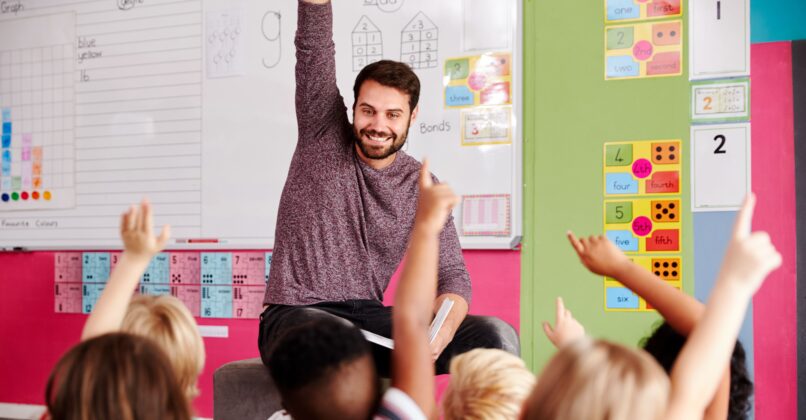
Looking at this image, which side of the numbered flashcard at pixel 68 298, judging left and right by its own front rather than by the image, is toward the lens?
front

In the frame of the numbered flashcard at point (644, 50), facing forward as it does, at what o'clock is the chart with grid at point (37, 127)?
The chart with grid is roughly at 3 o'clock from the numbered flashcard.

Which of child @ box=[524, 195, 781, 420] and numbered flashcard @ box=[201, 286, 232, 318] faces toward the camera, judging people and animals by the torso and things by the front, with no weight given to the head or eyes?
the numbered flashcard

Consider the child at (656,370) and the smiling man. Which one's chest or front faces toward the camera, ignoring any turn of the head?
the smiling man

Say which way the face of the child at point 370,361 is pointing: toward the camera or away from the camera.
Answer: away from the camera

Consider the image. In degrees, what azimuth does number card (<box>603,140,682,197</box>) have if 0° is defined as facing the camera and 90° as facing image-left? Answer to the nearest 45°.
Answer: approximately 0°

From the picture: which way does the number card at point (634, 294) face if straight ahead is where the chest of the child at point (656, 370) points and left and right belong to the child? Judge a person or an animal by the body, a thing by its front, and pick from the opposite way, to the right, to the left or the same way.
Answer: the opposite way

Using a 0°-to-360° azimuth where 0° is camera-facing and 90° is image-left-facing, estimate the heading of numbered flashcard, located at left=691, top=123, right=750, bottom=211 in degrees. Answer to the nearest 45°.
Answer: approximately 0°

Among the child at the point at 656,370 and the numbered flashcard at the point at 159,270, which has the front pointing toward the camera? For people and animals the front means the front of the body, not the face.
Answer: the numbered flashcard

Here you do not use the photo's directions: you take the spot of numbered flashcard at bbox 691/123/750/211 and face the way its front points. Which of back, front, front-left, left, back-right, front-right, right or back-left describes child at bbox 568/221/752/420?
front

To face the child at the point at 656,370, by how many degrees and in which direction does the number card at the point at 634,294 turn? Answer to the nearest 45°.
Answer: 0° — it already faces them

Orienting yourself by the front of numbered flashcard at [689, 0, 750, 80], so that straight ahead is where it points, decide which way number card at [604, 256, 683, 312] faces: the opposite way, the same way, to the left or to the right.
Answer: the same way

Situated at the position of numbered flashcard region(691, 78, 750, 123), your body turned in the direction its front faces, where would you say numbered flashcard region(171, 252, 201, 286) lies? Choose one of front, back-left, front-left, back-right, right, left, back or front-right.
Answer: right

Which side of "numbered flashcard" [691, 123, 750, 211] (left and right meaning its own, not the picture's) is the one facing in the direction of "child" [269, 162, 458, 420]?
front

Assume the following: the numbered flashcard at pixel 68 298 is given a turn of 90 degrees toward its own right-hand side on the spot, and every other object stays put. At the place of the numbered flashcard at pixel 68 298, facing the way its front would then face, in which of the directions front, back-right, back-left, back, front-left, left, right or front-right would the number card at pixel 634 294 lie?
back-left

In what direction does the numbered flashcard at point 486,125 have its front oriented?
toward the camera

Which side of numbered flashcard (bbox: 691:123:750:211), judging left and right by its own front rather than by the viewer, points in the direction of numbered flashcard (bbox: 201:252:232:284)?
right

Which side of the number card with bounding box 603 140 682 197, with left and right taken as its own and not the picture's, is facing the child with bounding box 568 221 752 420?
front

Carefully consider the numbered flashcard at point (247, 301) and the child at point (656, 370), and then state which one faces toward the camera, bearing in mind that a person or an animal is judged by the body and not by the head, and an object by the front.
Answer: the numbered flashcard
